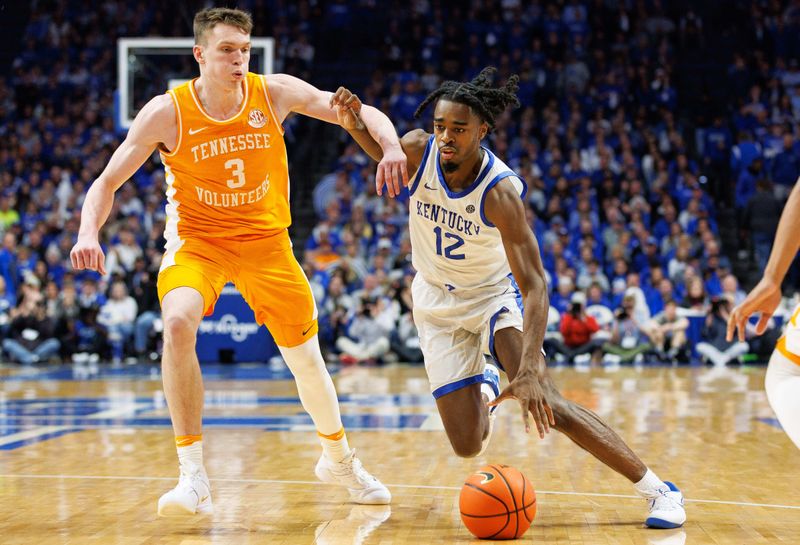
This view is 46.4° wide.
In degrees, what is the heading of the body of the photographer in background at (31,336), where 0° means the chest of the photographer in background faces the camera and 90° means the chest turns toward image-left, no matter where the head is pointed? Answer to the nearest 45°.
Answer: approximately 0°

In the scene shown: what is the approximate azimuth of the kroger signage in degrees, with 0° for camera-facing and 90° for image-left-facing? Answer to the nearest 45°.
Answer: approximately 0°

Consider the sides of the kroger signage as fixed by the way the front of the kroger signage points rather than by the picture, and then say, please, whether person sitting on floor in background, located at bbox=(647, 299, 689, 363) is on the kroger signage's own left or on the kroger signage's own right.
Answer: on the kroger signage's own left

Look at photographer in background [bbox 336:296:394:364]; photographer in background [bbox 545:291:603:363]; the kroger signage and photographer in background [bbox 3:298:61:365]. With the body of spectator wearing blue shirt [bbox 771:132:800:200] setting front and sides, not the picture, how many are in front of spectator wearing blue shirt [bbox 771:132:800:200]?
4

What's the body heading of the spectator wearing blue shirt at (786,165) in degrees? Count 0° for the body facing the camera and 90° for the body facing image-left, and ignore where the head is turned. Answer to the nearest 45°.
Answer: approximately 45°
